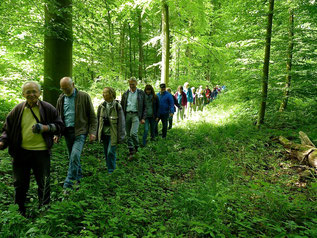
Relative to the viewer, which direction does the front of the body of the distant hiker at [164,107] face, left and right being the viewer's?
facing the viewer and to the left of the viewer

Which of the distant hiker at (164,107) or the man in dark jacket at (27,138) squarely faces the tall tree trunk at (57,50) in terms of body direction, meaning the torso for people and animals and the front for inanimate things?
the distant hiker

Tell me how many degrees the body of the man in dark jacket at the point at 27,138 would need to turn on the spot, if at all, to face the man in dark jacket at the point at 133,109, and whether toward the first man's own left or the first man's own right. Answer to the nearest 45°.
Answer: approximately 135° to the first man's own left

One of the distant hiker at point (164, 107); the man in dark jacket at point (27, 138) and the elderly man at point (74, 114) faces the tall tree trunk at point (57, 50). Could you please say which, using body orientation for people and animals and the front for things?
the distant hiker

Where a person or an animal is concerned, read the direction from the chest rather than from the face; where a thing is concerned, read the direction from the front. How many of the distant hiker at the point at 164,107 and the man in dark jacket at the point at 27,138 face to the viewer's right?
0

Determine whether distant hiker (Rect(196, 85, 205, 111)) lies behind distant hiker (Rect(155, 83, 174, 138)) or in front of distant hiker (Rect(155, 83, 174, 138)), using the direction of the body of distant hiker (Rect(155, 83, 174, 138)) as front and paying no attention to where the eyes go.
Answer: behind

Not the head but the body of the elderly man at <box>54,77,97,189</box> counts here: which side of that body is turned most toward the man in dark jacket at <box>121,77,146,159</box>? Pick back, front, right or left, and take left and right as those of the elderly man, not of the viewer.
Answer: back

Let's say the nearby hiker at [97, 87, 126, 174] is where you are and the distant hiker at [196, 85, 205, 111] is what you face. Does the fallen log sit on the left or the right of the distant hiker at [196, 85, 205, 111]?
right

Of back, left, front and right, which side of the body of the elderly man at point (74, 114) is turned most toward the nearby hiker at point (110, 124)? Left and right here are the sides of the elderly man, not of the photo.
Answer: back

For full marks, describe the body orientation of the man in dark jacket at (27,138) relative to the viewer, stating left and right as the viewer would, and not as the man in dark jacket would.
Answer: facing the viewer

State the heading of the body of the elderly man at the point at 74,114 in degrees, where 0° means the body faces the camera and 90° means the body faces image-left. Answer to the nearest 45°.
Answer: approximately 45°

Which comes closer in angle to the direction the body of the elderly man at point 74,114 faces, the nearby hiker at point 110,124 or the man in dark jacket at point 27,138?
the man in dark jacket

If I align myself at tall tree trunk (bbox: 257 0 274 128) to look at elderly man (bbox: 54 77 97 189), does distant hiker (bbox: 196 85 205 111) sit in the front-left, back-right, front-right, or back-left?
back-right
